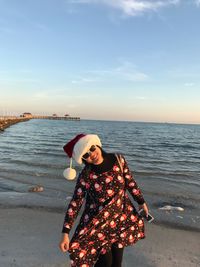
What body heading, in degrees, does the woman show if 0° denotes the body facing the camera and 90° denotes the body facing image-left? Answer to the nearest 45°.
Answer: approximately 0°
